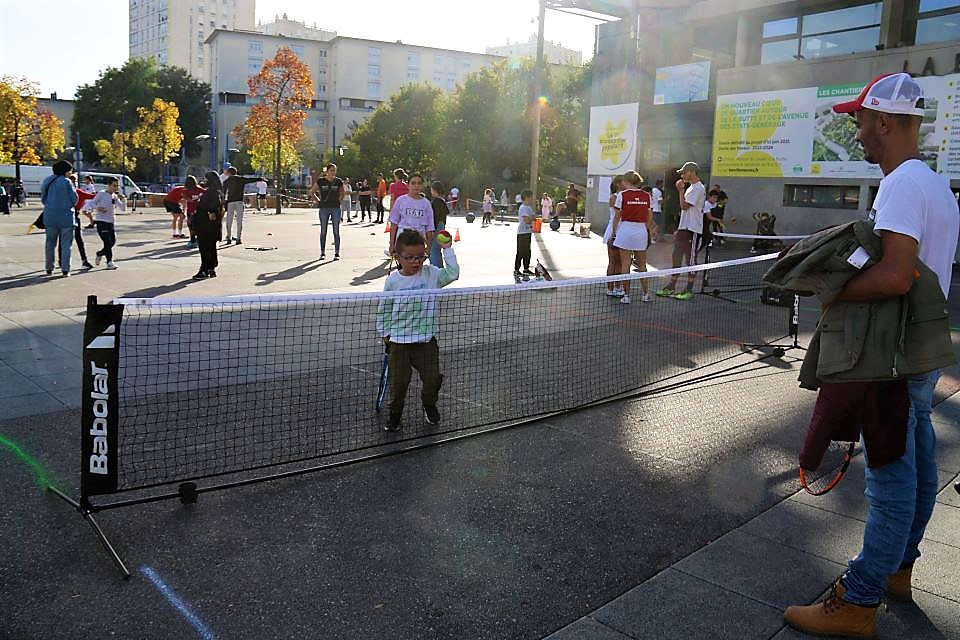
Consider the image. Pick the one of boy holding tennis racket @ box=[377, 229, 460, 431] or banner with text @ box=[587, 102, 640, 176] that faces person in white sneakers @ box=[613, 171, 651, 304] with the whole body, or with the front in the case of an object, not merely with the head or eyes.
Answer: the banner with text

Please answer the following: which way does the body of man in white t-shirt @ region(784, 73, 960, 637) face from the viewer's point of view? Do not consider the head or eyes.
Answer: to the viewer's left

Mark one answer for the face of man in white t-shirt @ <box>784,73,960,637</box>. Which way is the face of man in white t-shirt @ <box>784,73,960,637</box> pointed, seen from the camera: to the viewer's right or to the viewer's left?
to the viewer's left

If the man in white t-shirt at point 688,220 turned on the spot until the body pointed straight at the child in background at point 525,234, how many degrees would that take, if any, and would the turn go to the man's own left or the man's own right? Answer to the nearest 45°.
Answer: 0° — they already face them

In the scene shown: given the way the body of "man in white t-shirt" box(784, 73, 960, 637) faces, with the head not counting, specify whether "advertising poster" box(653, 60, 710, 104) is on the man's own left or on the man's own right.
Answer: on the man's own right

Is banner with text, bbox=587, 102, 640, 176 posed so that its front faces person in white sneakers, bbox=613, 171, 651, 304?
yes

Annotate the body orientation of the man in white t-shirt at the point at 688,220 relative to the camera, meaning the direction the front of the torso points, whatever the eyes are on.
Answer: to the viewer's left

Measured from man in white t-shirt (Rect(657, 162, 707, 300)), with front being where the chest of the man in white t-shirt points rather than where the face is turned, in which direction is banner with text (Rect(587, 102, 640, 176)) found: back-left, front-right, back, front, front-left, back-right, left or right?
right

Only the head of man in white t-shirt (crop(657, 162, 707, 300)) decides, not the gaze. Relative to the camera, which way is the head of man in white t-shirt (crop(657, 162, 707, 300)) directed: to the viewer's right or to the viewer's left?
to the viewer's left
